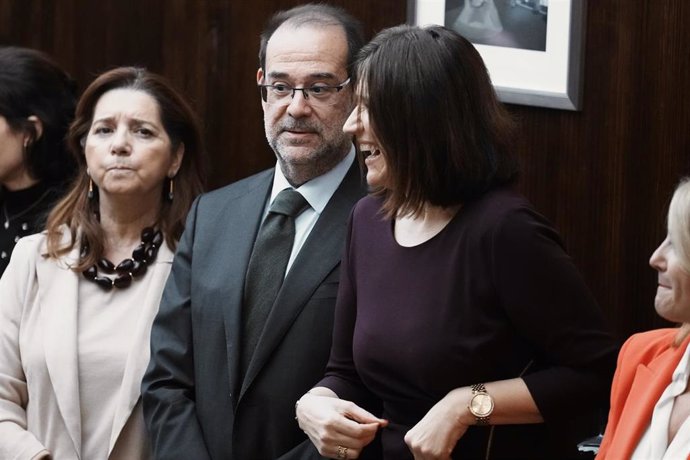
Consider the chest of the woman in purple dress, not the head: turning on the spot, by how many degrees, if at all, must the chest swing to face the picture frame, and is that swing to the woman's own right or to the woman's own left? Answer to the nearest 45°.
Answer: approximately 135° to the woman's own right

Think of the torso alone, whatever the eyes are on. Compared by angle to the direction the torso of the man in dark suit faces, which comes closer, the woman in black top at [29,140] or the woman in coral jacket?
the woman in coral jacket

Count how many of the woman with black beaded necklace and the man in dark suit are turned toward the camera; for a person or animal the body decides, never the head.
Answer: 2

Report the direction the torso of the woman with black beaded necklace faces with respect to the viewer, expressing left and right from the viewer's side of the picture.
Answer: facing the viewer

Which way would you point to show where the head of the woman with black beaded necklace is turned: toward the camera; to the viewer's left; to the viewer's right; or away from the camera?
toward the camera

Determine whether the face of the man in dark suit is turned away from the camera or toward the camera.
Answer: toward the camera

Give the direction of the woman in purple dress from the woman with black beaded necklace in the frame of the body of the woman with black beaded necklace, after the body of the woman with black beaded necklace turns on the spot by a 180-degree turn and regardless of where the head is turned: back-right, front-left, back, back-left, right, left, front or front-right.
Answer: back-right

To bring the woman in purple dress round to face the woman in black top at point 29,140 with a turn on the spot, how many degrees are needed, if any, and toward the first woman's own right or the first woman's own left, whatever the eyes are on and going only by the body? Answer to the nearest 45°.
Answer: approximately 90° to the first woman's own right

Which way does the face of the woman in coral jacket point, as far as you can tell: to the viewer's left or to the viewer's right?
to the viewer's left

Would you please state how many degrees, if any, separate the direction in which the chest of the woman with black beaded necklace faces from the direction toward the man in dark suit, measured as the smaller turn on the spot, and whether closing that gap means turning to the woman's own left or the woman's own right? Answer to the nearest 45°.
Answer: approximately 45° to the woman's own left

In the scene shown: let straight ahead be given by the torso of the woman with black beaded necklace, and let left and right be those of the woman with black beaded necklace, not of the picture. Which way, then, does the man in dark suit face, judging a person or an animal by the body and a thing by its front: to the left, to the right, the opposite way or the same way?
the same way

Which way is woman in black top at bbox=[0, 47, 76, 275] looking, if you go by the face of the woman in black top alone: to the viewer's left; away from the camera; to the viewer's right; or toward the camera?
to the viewer's left

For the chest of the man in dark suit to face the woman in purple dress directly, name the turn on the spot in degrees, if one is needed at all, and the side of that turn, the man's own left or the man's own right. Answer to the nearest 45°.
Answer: approximately 45° to the man's own left
